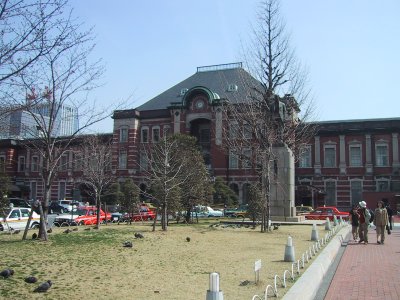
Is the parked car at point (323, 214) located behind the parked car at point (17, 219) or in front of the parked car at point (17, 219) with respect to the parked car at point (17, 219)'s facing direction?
behind

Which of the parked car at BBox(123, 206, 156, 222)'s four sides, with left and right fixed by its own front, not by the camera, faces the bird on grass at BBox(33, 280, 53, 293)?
left

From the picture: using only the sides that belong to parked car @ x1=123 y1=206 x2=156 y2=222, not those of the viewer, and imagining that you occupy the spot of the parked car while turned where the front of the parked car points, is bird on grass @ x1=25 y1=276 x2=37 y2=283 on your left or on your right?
on your left

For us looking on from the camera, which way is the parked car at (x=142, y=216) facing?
facing to the left of the viewer

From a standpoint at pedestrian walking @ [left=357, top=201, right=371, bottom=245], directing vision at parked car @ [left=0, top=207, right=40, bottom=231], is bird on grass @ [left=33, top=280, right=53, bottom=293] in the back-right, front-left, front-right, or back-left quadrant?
front-left

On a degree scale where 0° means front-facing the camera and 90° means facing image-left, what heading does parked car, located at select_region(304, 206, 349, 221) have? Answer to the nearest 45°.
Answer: approximately 90°

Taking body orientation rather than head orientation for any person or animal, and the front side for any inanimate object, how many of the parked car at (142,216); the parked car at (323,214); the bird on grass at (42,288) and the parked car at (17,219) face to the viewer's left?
3

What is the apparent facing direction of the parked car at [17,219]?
to the viewer's left

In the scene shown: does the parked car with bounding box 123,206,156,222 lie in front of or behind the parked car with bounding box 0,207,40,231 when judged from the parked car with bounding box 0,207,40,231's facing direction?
behind
